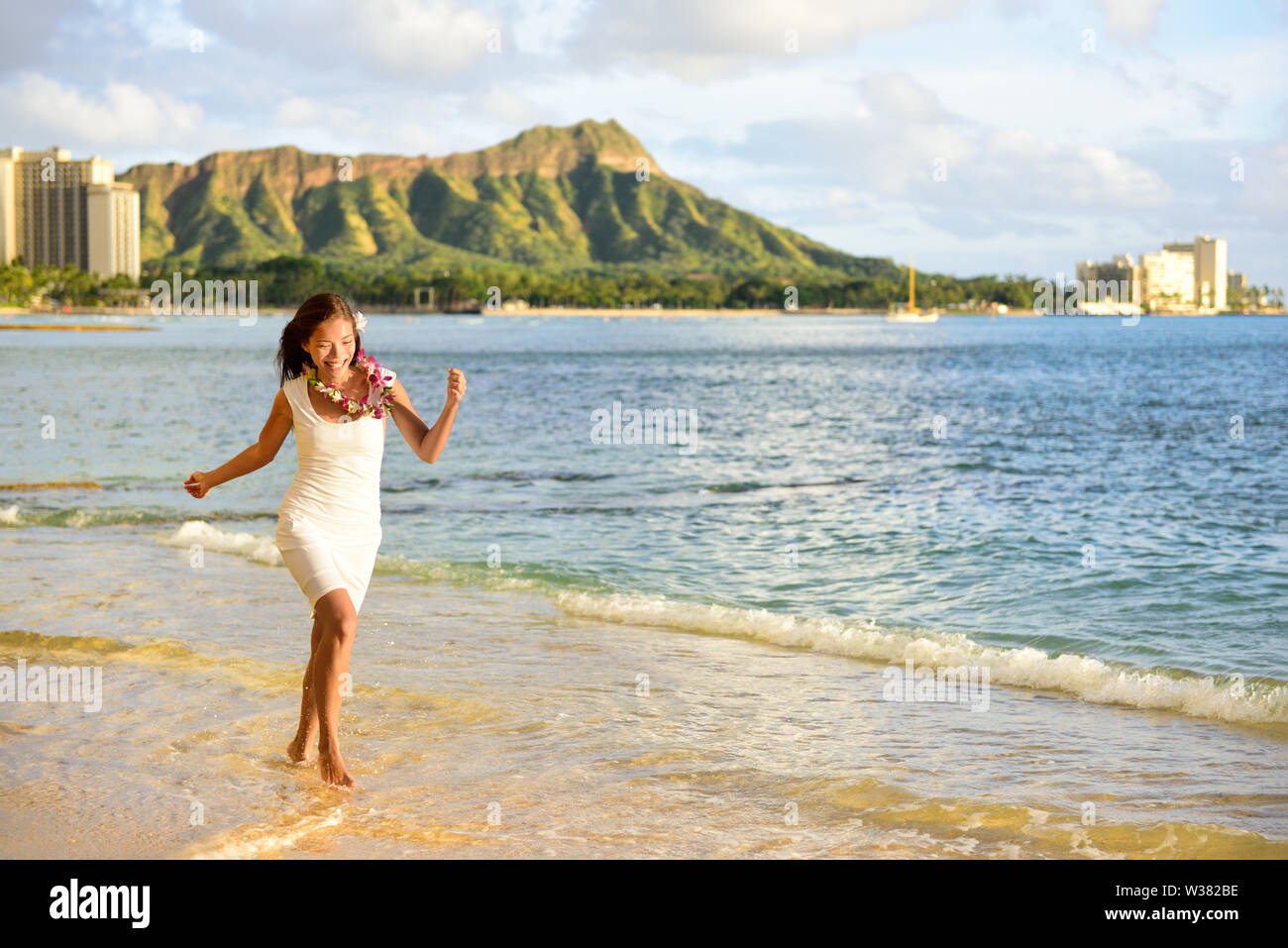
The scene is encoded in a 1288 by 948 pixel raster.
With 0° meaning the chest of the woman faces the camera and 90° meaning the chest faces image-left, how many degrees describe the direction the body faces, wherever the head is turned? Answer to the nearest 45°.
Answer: approximately 0°
